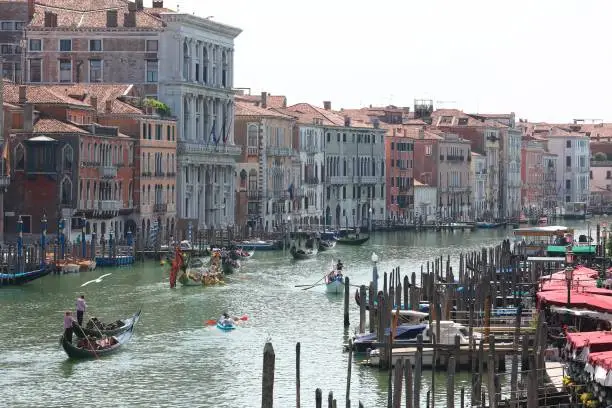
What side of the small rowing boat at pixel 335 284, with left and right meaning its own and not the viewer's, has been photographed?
front

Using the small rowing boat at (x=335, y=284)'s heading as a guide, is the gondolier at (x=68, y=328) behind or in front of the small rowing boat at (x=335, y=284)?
in front

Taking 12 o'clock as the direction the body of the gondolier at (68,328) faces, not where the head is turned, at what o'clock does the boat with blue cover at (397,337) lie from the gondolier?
The boat with blue cover is roughly at 2 o'clock from the gondolier.

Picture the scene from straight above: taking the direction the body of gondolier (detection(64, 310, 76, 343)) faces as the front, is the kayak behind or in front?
in front

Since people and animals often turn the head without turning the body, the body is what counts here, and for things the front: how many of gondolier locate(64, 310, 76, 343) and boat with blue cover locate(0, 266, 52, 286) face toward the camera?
0

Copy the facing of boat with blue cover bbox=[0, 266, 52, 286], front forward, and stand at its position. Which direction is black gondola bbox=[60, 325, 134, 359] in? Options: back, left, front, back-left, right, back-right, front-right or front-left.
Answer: right

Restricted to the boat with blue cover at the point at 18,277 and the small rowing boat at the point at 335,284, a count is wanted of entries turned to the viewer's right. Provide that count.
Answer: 1

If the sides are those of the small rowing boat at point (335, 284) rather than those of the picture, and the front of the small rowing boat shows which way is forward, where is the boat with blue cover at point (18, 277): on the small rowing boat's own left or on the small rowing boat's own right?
on the small rowing boat's own right

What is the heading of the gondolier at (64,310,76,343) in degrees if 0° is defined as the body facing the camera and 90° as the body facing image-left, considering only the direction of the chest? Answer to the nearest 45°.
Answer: approximately 225°

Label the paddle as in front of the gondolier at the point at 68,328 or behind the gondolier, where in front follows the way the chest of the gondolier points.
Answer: in front

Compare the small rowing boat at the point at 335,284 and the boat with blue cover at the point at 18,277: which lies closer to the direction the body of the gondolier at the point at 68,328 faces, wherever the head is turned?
the small rowing boat

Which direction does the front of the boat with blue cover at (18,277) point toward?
to the viewer's right

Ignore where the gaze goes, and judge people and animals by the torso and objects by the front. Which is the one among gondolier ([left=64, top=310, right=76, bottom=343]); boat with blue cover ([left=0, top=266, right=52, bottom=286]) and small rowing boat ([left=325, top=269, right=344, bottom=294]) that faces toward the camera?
the small rowing boat
